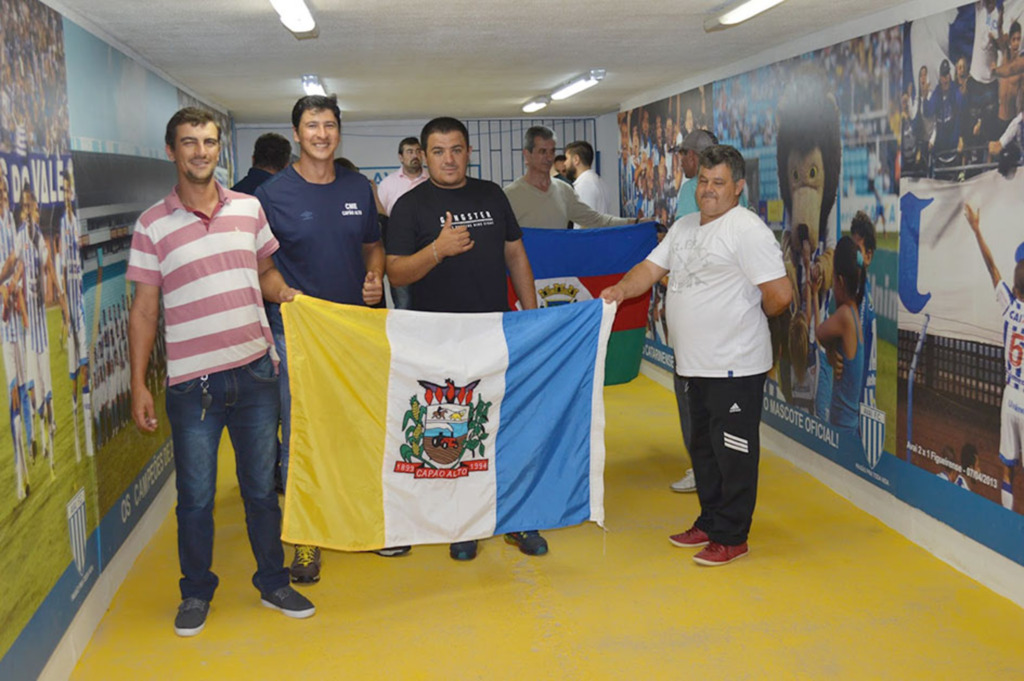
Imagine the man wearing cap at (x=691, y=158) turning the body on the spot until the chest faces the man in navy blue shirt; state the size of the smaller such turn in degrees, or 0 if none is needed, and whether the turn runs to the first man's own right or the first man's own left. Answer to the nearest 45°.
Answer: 0° — they already face them

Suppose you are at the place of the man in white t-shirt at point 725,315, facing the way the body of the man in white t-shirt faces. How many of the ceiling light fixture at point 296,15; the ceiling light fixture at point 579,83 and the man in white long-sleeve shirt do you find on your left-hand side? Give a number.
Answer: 0

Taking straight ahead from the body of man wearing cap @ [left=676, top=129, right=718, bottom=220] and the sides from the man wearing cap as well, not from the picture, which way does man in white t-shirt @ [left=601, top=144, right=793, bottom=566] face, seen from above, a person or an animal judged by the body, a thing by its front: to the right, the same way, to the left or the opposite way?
the same way

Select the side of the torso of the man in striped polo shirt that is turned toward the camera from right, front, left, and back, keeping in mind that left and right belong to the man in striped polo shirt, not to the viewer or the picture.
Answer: front

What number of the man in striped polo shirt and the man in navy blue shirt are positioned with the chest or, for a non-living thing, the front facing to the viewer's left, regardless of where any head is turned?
0

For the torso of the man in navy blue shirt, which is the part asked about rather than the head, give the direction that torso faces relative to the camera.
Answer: toward the camera

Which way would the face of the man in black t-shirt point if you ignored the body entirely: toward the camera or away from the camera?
toward the camera

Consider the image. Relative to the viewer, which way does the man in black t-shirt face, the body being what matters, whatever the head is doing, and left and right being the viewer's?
facing the viewer

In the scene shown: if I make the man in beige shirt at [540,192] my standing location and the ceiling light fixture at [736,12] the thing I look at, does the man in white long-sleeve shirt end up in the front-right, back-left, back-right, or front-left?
back-left

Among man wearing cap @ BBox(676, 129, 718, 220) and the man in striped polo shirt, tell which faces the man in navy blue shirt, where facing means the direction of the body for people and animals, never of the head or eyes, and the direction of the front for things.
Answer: the man wearing cap

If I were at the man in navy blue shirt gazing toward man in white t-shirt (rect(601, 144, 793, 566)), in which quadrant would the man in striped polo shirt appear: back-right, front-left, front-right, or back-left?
back-right
